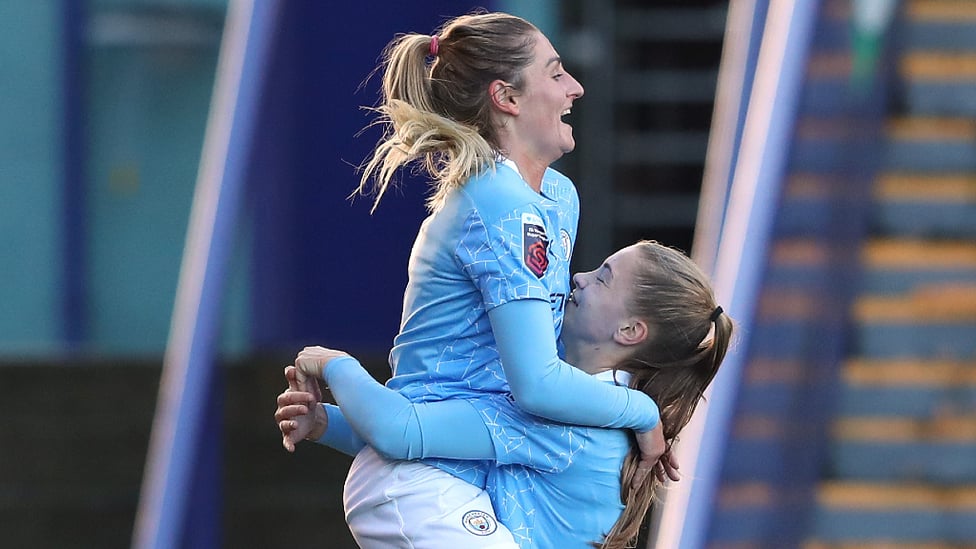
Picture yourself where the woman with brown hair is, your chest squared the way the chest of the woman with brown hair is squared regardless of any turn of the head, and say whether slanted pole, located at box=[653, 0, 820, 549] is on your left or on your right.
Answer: on your right

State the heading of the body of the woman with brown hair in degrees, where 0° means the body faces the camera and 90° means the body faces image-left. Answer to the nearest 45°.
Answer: approximately 90°

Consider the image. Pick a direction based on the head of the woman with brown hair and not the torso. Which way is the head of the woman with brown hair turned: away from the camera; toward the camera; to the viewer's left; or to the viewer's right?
to the viewer's left
